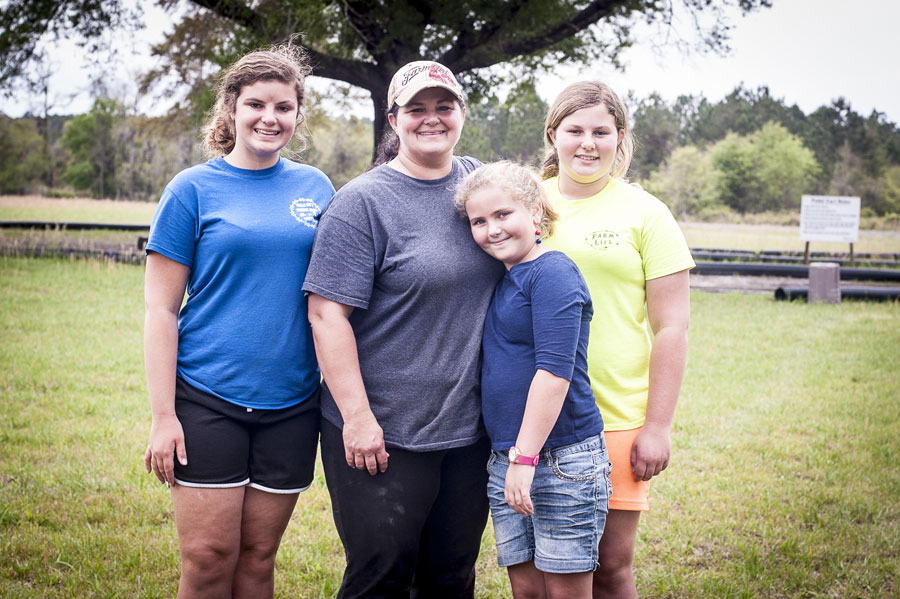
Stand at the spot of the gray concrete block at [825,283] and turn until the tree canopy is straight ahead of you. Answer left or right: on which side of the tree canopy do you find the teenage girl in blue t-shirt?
left

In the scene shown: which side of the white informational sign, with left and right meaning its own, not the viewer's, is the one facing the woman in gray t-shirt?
front

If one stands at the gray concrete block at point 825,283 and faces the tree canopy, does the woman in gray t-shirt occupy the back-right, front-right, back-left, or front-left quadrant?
front-left

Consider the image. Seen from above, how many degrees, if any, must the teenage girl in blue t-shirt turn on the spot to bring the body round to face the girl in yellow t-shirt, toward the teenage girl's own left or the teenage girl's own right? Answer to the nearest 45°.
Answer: approximately 90° to the teenage girl's own left

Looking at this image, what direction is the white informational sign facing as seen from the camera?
toward the camera

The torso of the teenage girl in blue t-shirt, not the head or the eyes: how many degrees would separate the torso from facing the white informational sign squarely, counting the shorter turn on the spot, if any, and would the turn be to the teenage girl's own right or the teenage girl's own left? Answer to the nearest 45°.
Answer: approximately 135° to the teenage girl's own left

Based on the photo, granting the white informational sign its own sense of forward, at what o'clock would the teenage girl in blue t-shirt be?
The teenage girl in blue t-shirt is roughly at 12 o'clock from the white informational sign.

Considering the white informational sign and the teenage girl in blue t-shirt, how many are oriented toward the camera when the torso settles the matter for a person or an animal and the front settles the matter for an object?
2

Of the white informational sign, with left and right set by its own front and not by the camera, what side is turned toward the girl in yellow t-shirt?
front

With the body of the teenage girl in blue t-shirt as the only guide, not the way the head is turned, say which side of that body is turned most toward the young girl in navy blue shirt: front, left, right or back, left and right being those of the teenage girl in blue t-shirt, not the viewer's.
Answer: left

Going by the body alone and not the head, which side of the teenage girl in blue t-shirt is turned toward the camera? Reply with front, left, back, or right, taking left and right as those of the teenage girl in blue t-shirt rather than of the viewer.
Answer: front

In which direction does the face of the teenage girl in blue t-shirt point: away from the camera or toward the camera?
toward the camera

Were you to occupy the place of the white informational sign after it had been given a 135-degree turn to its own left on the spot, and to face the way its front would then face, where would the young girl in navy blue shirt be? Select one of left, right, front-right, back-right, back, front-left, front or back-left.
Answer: back-right
